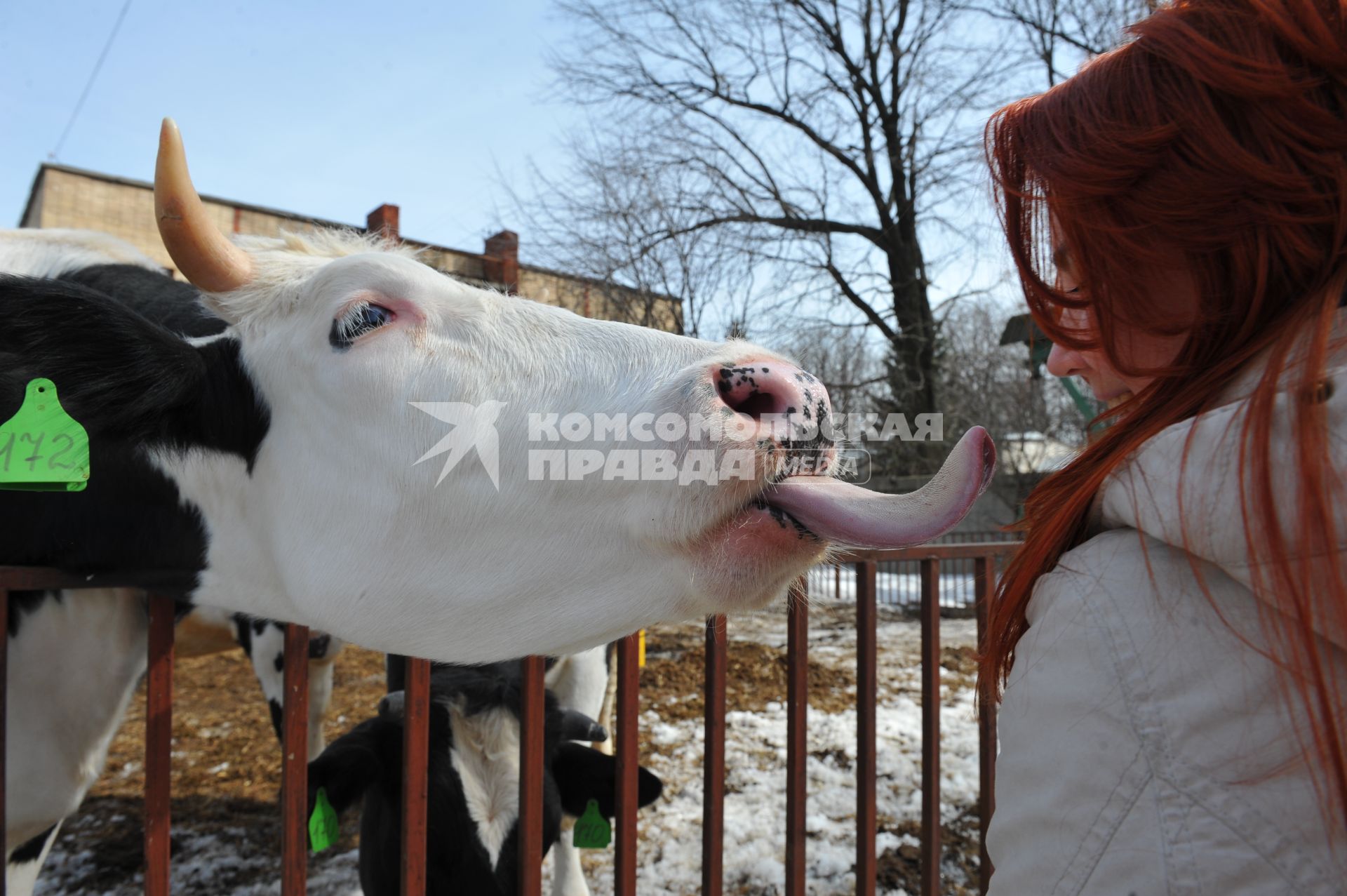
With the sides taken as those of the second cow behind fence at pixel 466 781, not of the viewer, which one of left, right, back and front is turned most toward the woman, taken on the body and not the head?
front

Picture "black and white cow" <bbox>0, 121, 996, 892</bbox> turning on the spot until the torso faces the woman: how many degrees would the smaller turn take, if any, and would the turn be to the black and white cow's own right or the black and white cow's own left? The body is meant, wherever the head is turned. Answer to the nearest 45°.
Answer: approximately 45° to the black and white cow's own right

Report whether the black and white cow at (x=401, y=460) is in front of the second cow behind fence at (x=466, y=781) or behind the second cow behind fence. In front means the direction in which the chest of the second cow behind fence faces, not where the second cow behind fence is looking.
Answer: in front

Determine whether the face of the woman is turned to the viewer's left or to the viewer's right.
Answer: to the viewer's left

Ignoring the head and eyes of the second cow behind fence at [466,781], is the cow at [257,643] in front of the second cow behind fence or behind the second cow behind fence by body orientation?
behind

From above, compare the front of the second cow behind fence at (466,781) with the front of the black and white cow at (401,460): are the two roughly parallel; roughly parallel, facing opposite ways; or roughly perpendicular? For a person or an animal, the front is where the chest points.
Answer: roughly perpendicular

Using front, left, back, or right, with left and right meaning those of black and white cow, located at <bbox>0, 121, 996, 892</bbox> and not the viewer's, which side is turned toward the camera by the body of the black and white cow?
right

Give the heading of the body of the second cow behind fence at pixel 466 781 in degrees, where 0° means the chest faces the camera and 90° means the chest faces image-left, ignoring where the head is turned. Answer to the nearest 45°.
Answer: approximately 0°

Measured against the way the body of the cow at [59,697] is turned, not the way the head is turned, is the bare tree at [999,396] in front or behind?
in front
